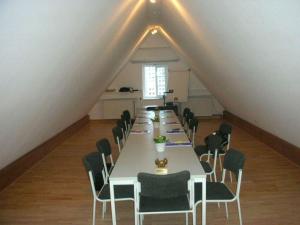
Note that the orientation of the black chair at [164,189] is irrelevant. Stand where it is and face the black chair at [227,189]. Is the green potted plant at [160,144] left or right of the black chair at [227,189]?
left

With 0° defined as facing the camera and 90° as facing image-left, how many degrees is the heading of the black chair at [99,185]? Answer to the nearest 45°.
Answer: approximately 270°

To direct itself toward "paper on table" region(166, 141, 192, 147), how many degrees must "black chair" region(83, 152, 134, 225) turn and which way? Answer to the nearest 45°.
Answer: approximately 45° to its left

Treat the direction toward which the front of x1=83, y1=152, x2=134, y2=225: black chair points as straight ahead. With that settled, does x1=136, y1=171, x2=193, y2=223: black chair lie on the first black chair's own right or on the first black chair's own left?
on the first black chair's own right

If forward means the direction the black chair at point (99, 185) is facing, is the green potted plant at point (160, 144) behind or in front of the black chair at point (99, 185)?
in front

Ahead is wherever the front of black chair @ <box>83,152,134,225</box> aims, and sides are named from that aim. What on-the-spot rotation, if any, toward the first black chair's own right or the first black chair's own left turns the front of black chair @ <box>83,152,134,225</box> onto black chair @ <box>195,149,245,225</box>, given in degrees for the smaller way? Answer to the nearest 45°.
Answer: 0° — it already faces it
